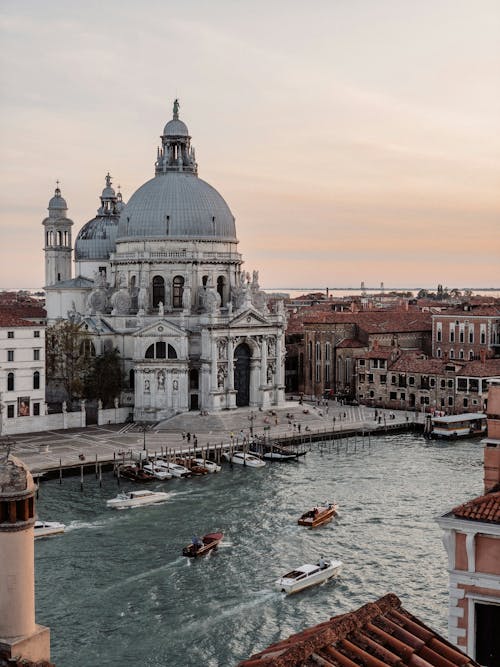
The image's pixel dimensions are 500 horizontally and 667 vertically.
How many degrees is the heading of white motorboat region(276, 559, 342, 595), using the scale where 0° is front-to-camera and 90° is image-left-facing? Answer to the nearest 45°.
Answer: approximately 225°

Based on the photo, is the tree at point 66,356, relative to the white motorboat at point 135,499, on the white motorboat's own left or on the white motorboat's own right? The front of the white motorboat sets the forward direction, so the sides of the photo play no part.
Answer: on the white motorboat's own right

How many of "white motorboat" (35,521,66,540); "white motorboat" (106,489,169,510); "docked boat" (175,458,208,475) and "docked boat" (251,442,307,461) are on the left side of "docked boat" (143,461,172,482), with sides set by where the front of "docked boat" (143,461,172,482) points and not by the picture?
2

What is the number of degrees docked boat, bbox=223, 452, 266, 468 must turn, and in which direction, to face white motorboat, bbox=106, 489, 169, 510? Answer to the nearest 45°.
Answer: approximately 90° to its right

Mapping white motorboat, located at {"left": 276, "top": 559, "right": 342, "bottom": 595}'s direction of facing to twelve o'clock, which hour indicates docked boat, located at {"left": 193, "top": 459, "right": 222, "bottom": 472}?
The docked boat is roughly at 10 o'clock from the white motorboat.

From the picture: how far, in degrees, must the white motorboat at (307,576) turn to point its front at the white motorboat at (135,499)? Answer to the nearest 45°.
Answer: approximately 90° to its left
